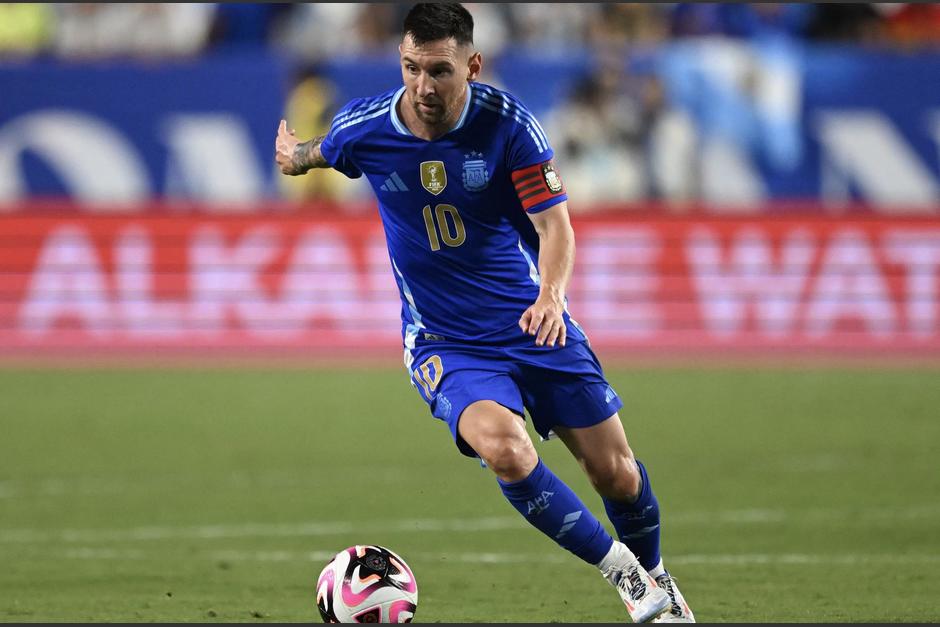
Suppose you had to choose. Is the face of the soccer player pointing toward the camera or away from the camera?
toward the camera

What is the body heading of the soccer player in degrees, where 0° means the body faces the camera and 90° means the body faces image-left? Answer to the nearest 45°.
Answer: approximately 0°
